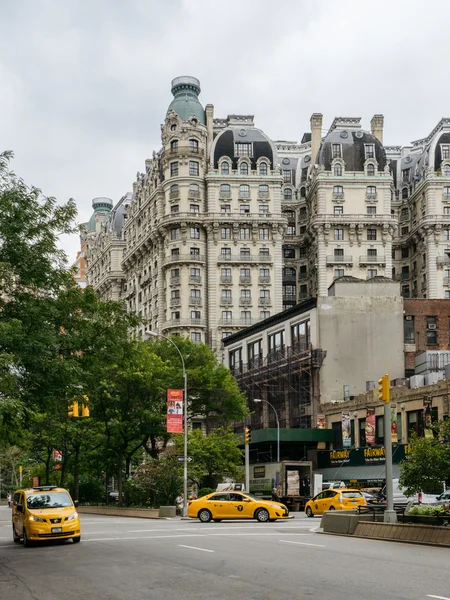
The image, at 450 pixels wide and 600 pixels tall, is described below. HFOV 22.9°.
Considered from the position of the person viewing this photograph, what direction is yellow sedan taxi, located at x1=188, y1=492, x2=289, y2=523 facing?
facing to the right of the viewer

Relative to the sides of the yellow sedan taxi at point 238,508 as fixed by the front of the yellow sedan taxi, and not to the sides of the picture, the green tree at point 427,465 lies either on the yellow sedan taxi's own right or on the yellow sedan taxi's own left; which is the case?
on the yellow sedan taxi's own right

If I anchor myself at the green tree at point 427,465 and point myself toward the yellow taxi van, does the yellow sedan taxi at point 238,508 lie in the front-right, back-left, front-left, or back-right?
front-right

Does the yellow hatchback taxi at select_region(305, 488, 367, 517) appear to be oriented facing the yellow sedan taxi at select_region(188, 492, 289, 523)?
no
